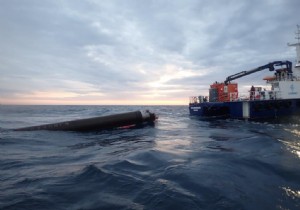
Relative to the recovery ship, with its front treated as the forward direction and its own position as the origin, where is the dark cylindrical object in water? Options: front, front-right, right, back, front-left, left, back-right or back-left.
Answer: back-right

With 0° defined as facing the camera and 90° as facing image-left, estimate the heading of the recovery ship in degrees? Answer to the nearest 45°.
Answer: approximately 270°
